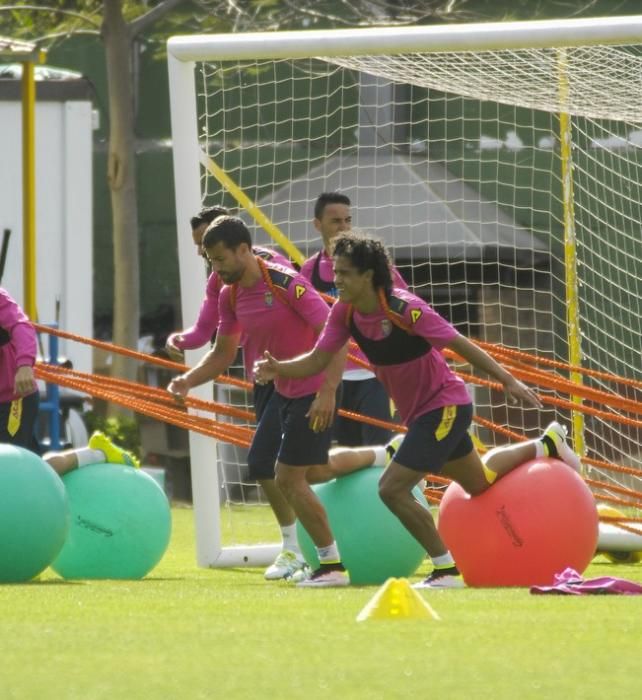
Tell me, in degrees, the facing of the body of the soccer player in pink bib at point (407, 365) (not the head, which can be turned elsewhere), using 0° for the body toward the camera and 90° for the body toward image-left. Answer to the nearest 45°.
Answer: approximately 45°

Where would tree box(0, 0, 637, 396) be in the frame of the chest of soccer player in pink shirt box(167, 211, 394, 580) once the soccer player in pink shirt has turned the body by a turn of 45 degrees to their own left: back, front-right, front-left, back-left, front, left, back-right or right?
back

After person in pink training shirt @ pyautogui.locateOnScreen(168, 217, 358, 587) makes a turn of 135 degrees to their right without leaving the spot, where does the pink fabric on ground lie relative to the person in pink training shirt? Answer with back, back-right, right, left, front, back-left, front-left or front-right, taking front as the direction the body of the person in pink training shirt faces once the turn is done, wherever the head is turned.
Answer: back-right

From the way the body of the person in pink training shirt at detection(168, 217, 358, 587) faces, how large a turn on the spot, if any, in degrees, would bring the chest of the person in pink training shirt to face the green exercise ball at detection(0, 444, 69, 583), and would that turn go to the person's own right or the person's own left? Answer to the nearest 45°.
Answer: approximately 45° to the person's own right

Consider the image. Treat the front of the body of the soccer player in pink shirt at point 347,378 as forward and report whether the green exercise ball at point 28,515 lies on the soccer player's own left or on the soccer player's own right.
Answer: on the soccer player's own right
